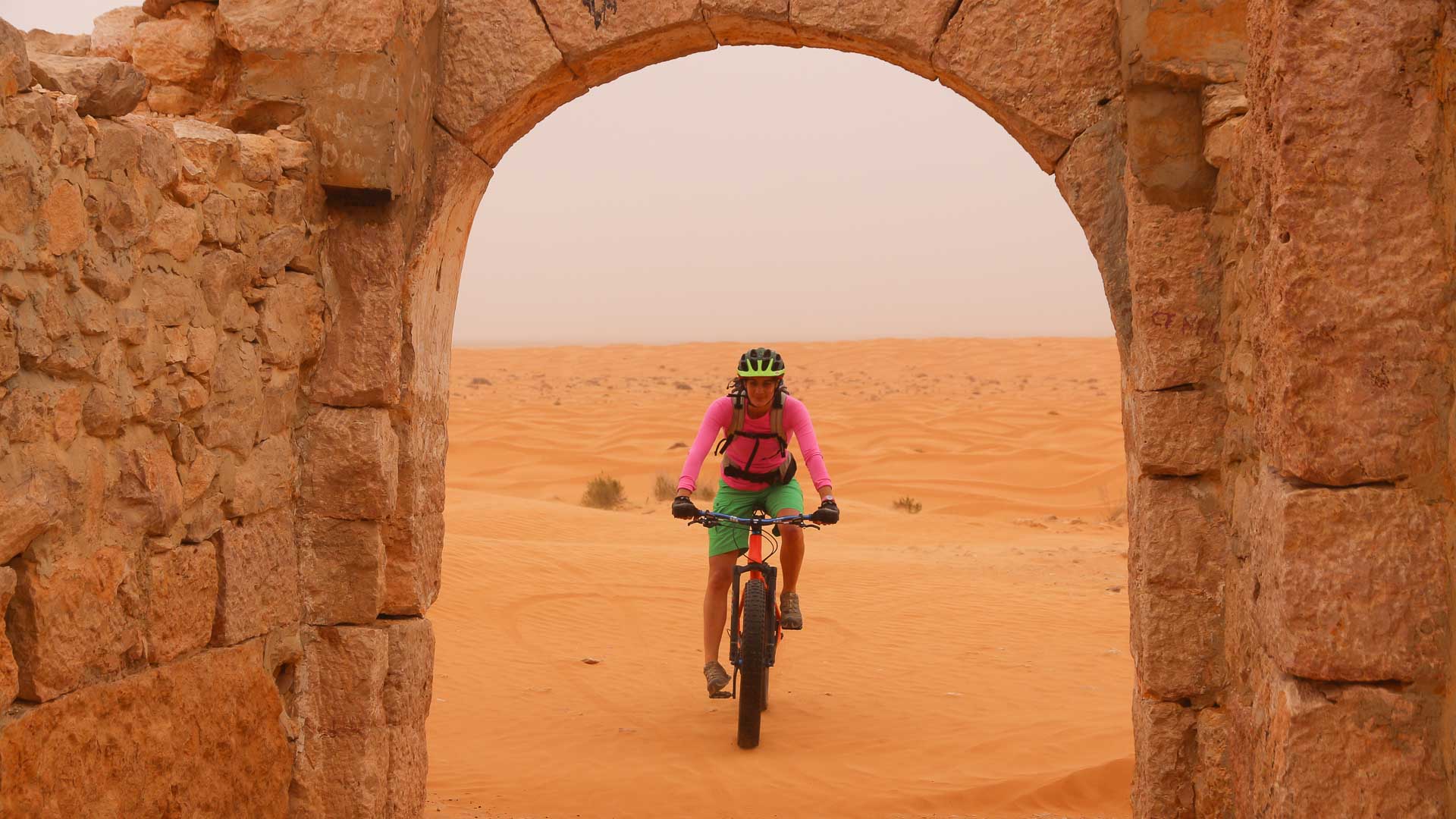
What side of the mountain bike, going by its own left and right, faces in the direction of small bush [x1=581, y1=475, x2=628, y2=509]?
back

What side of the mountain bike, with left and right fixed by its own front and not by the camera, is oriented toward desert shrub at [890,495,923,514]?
back

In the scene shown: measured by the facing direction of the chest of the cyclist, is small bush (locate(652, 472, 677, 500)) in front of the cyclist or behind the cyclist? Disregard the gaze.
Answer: behind

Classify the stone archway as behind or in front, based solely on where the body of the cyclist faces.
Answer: in front

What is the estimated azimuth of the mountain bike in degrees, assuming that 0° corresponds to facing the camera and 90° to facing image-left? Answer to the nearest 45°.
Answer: approximately 0°

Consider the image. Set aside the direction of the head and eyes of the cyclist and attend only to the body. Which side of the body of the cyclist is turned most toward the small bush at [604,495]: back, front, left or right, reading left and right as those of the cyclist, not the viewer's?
back

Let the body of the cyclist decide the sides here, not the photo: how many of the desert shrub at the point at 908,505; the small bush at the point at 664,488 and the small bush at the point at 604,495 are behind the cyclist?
3

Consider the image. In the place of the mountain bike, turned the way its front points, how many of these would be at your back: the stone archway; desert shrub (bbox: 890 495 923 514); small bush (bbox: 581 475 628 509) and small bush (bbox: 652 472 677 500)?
3

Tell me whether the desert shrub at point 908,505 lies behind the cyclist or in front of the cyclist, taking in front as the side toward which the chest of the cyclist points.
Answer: behind

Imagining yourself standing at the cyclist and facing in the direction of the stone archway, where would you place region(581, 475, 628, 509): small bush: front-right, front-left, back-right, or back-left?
back-right

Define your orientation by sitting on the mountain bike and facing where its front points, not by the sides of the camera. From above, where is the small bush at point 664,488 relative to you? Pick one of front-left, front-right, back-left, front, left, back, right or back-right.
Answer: back

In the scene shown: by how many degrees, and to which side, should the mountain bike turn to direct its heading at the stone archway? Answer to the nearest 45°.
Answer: approximately 45° to its right
